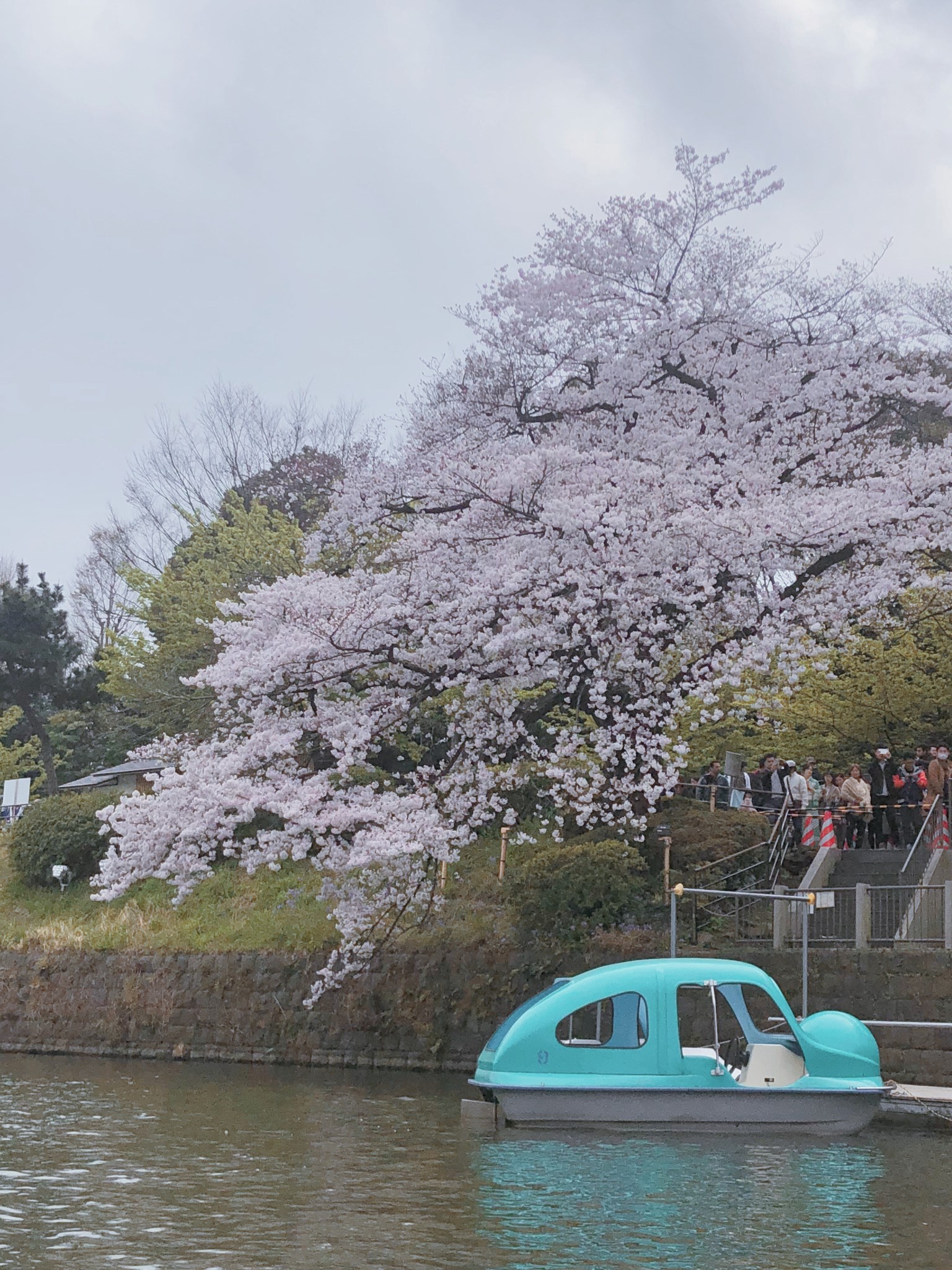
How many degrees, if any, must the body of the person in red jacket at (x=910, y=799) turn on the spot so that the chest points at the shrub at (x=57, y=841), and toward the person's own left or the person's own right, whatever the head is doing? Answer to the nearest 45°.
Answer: approximately 90° to the person's own right

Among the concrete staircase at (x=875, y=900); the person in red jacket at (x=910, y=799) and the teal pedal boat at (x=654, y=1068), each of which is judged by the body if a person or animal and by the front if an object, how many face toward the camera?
2

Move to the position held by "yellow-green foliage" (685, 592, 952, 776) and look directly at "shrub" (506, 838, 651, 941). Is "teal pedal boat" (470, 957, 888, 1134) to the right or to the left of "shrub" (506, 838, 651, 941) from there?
left

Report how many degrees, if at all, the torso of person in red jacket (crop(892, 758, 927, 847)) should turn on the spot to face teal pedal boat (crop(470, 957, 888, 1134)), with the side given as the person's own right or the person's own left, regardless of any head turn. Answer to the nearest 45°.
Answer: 0° — they already face it

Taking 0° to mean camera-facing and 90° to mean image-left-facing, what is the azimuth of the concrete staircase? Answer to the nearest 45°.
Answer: approximately 0°

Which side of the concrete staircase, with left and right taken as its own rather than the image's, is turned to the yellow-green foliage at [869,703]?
back
